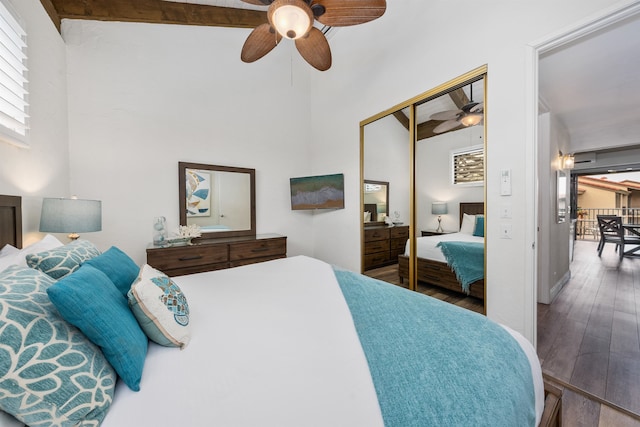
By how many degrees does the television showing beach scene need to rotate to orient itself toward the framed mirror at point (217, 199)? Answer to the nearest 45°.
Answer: approximately 45° to its right

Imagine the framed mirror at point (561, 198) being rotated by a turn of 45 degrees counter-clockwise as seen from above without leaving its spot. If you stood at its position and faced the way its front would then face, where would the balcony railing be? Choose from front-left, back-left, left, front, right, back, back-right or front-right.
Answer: front-left

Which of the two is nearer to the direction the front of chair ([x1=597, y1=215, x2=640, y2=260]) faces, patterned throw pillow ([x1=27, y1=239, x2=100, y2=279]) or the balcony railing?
the balcony railing

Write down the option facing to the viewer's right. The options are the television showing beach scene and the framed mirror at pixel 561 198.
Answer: the framed mirror

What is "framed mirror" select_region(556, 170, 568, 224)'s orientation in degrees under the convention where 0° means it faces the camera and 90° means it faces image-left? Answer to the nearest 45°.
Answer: approximately 270°

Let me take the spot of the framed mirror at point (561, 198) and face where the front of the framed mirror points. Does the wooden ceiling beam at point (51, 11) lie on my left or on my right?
on my right

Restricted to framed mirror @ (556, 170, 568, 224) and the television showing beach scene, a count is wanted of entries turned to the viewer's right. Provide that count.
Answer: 1

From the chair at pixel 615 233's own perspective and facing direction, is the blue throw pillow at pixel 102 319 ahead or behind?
behind

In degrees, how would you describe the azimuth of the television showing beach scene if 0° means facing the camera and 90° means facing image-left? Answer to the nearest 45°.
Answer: approximately 45°

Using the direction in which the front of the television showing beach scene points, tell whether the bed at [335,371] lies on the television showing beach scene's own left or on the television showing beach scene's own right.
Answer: on the television showing beach scene's own left
